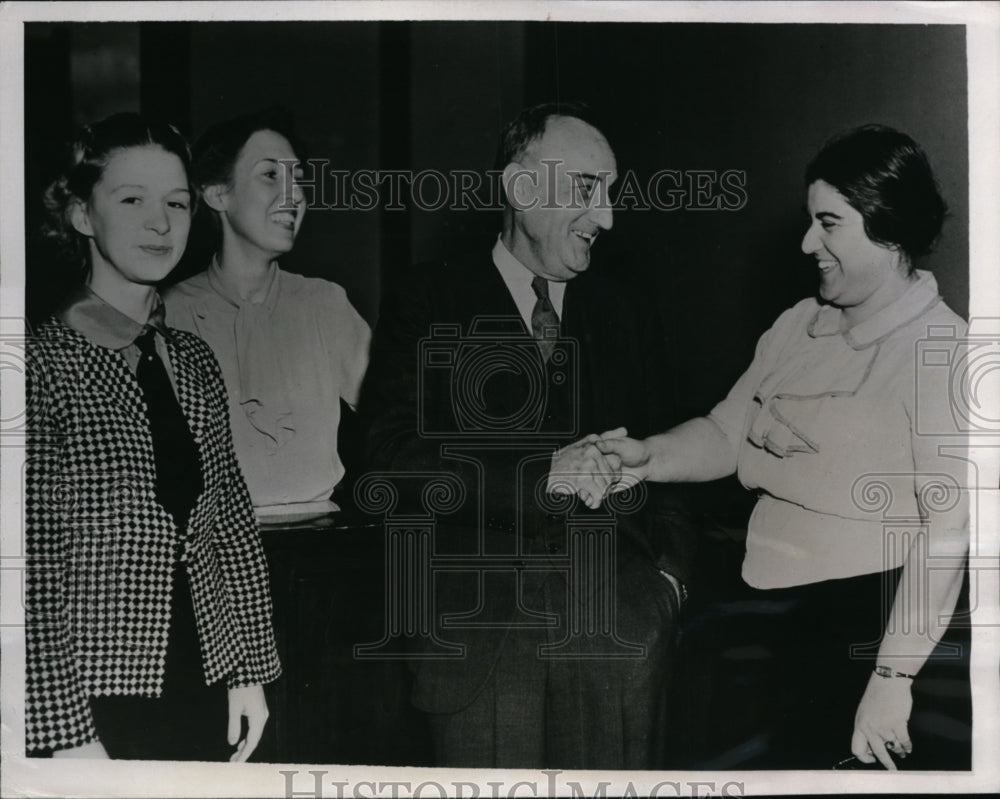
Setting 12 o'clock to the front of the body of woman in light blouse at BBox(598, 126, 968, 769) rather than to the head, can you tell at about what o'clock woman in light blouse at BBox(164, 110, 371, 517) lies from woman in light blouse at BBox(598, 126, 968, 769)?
woman in light blouse at BBox(164, 110, 371, 517) is roughly at 1 o'clock from woman in light blouse at BBox(598, 126, 968, 769).

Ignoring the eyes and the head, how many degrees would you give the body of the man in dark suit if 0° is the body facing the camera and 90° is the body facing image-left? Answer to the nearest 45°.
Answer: approximately 315°

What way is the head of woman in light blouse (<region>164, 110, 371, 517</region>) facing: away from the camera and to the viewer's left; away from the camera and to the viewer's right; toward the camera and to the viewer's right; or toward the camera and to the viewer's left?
toward the camera and to the viewer's right

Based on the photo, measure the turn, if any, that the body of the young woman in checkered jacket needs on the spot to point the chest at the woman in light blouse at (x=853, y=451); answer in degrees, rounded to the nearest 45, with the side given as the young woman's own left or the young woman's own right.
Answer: approximately 45° to the young woman's own left

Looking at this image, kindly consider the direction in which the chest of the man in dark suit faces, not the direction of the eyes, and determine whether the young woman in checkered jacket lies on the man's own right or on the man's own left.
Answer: on the man's own right

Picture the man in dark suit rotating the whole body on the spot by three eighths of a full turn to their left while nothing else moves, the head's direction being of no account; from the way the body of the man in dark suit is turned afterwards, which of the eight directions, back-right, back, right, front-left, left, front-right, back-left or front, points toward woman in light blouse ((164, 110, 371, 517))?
left

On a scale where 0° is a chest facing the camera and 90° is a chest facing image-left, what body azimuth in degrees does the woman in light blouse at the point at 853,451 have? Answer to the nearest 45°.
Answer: approximately 45°

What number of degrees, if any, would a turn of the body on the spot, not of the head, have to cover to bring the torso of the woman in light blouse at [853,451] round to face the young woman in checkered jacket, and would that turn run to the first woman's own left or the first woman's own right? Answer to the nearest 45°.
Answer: approximately 45° to the first woman's own right

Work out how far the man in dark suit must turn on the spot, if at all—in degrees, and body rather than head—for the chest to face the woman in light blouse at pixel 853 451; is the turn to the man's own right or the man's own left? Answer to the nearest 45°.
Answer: approximately 45° to the man's own left

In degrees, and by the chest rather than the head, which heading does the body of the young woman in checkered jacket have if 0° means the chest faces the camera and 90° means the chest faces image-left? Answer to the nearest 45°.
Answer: approximately 315°

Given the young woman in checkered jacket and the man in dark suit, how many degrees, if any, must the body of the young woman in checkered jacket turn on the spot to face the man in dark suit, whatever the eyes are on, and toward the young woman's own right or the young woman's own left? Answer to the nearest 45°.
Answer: approximately 45° to the young woman's own left

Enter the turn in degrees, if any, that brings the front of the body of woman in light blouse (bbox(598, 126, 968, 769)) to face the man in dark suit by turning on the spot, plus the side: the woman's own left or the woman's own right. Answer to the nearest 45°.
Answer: approximately 45° to the woman's own right
